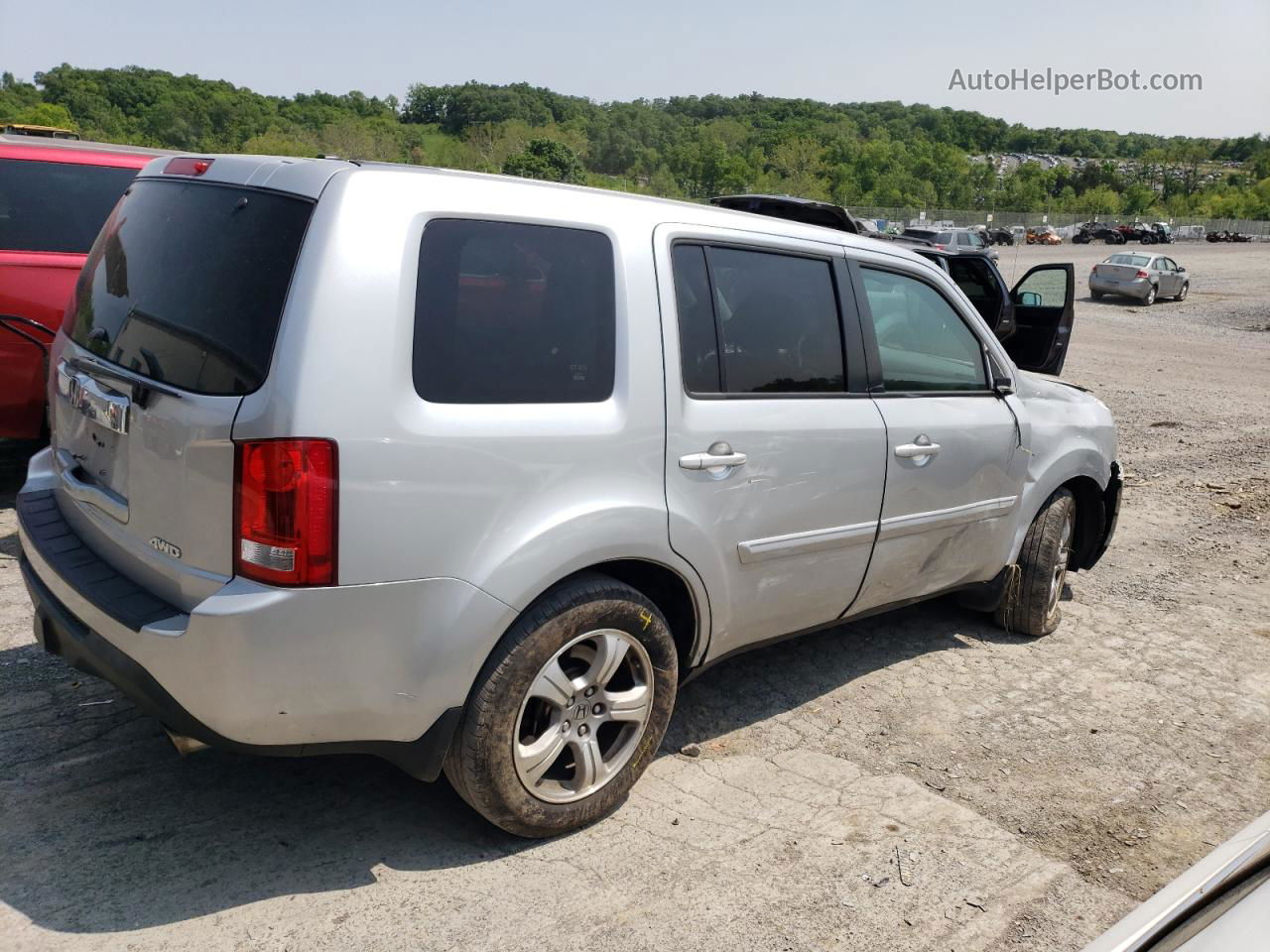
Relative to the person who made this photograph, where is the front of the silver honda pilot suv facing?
facing away from the viewer and to the right of the viewer

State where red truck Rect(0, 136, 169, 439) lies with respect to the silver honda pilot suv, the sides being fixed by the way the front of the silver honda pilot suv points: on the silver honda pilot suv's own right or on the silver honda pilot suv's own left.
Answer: on the silver honda pilot suv's own left
